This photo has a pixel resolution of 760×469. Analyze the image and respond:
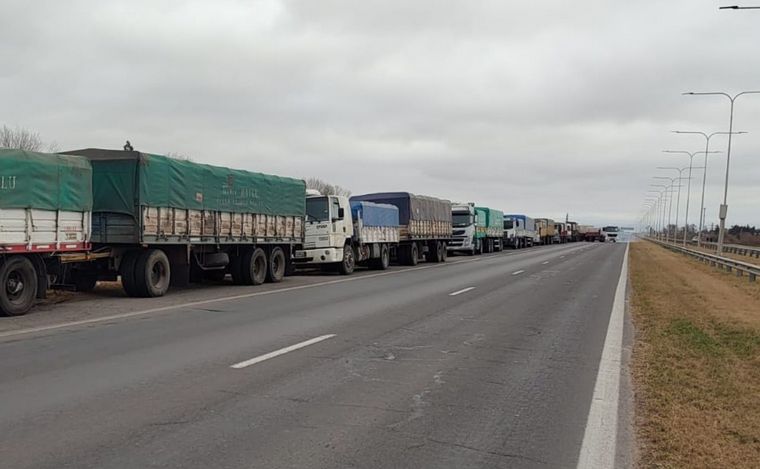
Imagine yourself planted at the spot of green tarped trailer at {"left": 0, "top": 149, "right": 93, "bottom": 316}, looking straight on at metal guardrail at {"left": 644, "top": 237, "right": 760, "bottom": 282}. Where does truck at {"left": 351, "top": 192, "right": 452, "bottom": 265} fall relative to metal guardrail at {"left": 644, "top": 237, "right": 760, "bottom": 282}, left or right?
left

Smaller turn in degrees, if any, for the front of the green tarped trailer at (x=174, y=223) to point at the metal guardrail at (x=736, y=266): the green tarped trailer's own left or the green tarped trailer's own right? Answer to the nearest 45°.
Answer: approximately 135° to the green tarped trailer's own left

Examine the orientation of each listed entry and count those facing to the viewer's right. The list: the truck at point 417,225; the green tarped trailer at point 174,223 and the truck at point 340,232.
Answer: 0

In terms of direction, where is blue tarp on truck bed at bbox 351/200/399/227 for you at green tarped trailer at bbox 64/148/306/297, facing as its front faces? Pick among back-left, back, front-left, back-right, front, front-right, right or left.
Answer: back

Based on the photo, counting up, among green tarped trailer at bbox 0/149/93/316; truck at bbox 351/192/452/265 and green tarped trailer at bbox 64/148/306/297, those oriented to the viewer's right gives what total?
0

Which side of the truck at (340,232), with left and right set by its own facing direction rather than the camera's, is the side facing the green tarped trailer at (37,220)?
front

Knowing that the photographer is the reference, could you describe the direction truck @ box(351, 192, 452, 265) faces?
facing the viewer and to the left of the viewer

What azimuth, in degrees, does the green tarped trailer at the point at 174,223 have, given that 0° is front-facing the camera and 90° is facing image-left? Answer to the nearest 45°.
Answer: approximately 45°
